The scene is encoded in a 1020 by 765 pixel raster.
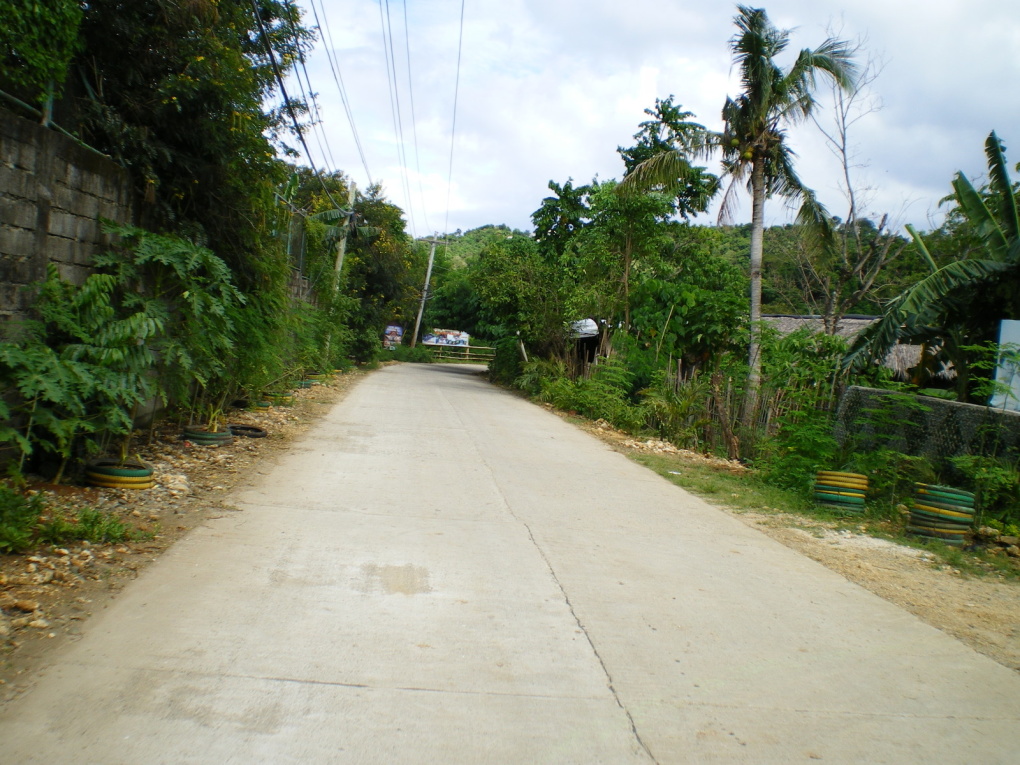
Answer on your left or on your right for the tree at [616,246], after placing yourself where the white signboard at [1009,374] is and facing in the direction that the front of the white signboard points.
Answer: on your right

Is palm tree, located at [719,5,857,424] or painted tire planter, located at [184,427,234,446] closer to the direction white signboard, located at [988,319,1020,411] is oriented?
the painted tire planter

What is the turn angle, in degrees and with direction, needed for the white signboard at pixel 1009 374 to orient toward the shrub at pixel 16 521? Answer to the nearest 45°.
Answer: approximately 45° to its right

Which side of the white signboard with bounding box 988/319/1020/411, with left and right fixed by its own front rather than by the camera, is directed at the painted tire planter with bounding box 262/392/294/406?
right

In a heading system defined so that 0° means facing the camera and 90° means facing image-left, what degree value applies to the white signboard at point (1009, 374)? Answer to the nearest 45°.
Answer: approximately 0°

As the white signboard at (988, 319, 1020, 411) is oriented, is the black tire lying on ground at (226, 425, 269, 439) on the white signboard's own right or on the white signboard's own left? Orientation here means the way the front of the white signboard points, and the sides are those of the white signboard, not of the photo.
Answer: on the white signboard's own right

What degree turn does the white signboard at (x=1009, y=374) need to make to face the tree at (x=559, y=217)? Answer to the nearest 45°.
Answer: approximately 135° to its right

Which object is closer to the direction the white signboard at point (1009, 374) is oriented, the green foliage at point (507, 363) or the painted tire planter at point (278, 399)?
the painted tire planter

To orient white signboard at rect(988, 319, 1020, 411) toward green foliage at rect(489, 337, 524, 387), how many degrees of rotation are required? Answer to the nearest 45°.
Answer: approximately 135° to its right
